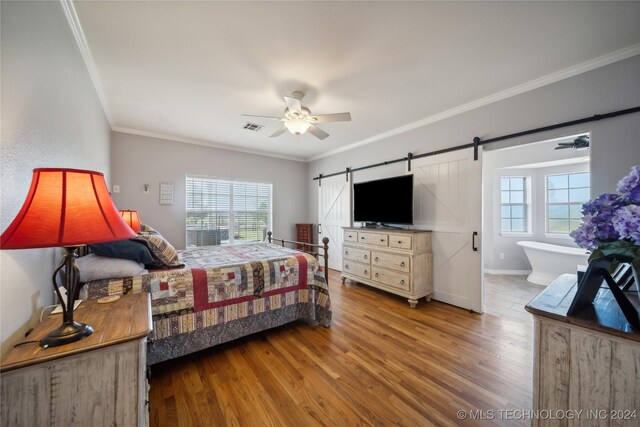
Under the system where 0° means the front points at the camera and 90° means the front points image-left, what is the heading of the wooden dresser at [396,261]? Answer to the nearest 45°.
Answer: approximately 45°

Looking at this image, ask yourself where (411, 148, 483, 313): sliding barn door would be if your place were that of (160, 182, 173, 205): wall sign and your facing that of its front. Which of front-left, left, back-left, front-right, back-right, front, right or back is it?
front-left

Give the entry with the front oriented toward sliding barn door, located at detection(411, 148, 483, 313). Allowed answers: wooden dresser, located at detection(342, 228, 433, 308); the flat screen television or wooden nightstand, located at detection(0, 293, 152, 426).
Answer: the wooden nightstand

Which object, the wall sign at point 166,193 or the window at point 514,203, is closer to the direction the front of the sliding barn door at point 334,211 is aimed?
the wall sign

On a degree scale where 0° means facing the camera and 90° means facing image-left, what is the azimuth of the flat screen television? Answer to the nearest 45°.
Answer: approximately 45°

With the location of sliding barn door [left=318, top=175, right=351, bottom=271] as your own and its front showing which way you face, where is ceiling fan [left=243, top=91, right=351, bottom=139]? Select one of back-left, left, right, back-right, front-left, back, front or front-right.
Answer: front-left

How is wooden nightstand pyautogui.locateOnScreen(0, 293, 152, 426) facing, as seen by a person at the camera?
facing to the right of the viewer

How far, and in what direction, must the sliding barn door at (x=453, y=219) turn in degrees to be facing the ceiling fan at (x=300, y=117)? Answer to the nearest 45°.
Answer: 0° — it already faces it

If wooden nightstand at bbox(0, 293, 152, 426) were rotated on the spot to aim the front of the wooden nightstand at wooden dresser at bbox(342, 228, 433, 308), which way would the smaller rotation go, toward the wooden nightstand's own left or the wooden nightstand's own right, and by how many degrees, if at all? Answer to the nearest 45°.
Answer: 0° — it already faces it
